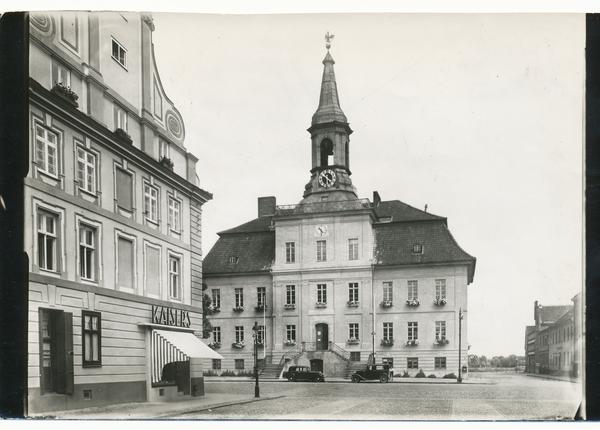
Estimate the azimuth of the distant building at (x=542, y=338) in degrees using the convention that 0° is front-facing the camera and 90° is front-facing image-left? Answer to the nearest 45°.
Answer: approximately 45°

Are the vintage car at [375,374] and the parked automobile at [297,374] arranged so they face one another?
yes

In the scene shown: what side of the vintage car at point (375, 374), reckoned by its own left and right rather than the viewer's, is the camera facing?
left

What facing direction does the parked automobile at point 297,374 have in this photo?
to the viewer's right
